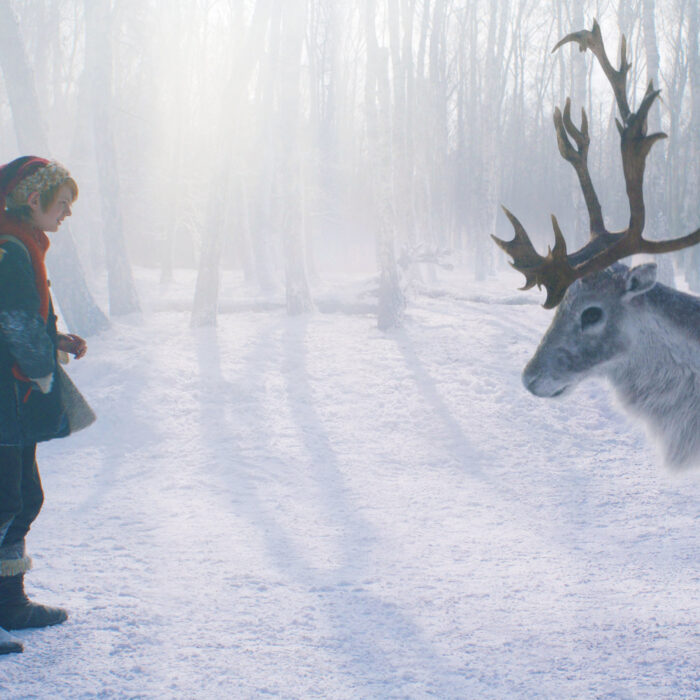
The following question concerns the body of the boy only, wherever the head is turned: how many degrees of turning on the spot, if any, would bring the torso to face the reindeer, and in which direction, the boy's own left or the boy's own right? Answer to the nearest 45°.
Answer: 0° — they already face it

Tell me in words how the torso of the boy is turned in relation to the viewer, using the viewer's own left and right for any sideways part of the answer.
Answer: facing to the right of the viewer

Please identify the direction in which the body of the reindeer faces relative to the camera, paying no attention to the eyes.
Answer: to the viewer's left

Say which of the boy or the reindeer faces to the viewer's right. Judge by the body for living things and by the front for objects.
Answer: the boy

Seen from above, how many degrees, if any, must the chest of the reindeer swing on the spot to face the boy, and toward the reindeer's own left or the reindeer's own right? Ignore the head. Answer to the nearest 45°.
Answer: approximately 45° to the reindeer's own left

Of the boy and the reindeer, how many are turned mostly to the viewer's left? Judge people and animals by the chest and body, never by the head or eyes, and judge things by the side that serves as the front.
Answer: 1

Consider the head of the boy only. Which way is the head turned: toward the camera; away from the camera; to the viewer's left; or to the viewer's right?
to the viewer's right
